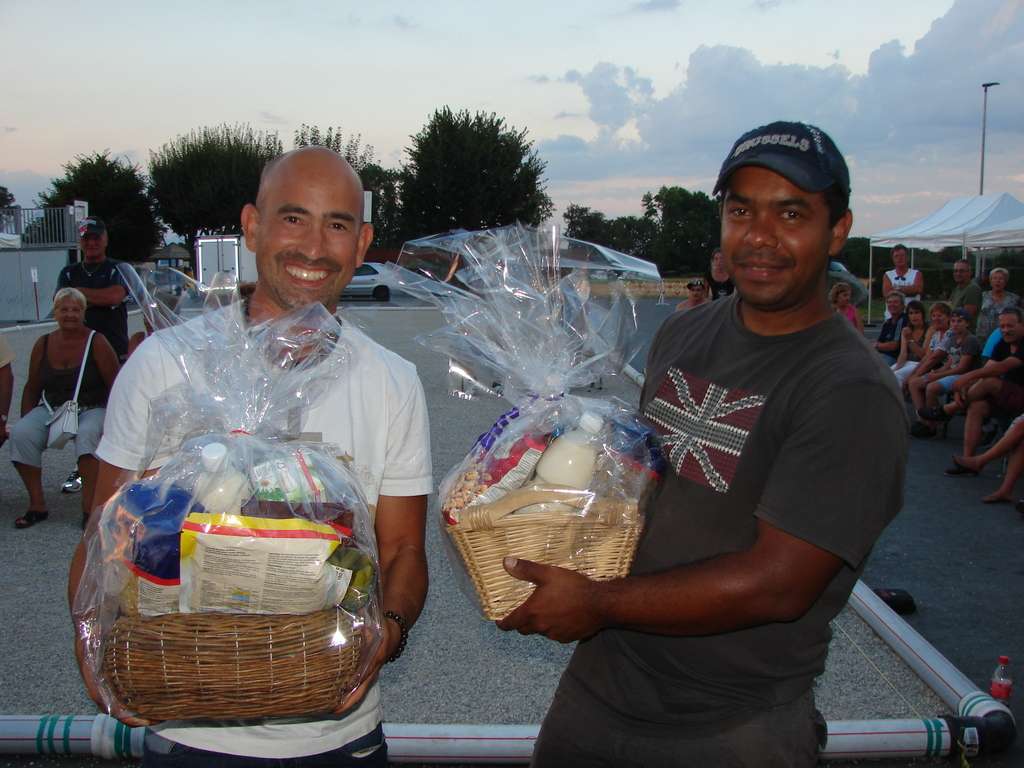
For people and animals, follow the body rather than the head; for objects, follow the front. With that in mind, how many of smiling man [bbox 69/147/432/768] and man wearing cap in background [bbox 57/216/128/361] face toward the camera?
2

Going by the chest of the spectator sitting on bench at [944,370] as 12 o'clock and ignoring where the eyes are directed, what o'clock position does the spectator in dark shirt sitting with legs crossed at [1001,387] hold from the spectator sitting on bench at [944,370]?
the spectator in dark shirt sitting with legs crossed at [1001,387] is roughly at 10 o'clock from the spectator sitting on bench at [944,370].

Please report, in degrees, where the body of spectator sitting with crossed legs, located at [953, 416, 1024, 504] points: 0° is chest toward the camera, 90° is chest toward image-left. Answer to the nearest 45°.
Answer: approximately 90°

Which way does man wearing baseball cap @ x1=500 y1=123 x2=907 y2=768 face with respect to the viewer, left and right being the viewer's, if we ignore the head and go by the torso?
facing the viewer and to the left of the viewer

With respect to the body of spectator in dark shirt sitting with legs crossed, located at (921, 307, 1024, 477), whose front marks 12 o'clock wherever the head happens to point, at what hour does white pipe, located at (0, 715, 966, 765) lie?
The white pipe is roughly at 11 o'clock from the spectator in dark shirt sitting with legs crossed.

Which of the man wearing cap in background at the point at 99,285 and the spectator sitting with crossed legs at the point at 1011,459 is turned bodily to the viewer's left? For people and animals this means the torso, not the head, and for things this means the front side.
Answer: the spectator sitting with crossed legs

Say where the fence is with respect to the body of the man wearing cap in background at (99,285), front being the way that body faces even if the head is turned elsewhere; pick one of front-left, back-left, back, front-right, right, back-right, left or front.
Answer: back

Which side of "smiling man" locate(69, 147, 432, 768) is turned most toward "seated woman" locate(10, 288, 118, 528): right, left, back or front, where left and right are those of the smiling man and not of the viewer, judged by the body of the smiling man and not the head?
back

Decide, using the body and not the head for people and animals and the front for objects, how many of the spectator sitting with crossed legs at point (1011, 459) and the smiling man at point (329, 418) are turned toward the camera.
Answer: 1

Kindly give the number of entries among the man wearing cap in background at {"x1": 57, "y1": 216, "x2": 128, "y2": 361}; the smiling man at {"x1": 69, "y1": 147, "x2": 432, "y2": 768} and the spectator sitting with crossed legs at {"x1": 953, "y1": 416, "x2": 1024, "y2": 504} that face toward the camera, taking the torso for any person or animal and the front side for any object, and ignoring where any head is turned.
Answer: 2

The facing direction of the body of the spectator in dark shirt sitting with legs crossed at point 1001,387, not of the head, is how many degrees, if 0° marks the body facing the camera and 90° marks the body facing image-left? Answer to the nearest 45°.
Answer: approximately 45°
